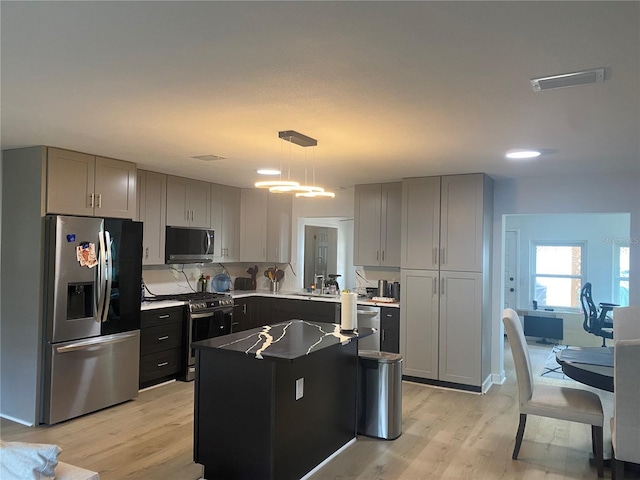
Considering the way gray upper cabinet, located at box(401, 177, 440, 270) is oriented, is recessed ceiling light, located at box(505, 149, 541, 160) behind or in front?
in front

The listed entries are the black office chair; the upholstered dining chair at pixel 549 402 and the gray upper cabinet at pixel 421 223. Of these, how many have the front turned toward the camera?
1

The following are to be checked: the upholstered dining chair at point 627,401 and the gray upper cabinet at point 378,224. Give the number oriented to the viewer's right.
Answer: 0

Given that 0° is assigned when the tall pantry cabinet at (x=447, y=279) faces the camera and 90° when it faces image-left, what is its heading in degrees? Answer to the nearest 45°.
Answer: approximately 0°

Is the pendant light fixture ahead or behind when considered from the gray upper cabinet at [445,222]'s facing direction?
ahead

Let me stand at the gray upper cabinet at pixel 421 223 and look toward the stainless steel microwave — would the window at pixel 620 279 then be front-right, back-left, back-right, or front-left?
back-right

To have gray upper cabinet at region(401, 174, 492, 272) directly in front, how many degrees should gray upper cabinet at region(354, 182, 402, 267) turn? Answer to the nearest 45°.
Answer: approximately 45° to its left

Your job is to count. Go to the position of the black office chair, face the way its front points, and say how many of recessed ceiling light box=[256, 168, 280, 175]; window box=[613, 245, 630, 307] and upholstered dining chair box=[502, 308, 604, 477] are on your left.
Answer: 1

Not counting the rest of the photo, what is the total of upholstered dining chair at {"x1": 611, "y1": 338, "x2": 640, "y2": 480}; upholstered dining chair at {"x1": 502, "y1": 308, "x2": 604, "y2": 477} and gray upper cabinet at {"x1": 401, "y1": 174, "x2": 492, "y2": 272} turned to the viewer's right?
1

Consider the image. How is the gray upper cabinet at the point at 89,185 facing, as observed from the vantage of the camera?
facing the viewer and to the right of the viewer

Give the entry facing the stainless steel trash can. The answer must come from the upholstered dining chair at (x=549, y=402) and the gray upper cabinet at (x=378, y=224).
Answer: the gray upper cabinet
